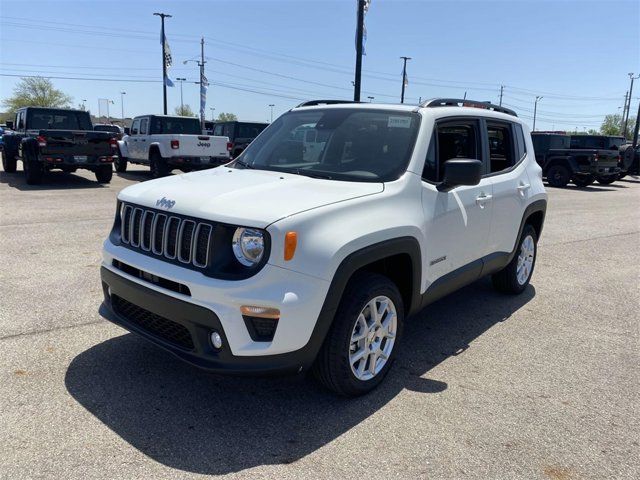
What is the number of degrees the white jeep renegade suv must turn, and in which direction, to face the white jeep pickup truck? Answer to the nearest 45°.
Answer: approximately 135° to its right

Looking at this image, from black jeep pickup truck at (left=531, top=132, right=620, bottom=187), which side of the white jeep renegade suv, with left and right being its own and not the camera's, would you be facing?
back

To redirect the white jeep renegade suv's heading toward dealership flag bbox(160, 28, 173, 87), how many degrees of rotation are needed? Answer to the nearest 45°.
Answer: approximately 135° to its right

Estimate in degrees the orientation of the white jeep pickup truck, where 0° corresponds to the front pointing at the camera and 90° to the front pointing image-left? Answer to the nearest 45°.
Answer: approximately 135°

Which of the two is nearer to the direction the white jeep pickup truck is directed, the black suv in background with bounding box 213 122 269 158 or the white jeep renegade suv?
the black suv in background

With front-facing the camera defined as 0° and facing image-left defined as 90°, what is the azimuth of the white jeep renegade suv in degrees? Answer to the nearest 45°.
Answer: approximately 45°

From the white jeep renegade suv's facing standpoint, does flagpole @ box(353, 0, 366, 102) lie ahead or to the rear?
to the rear
